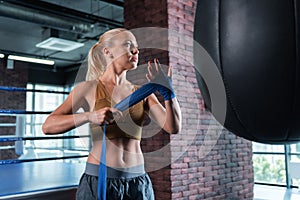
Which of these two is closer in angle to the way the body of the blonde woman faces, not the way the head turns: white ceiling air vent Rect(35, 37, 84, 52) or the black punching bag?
the black punching bag

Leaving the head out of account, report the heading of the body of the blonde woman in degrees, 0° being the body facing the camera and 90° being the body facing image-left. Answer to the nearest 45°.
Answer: approximately 315°

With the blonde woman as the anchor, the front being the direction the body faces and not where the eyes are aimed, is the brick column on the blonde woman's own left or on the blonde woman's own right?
on the blonde woman's own left

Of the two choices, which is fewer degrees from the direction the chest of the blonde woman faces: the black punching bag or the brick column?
the black punching bag
